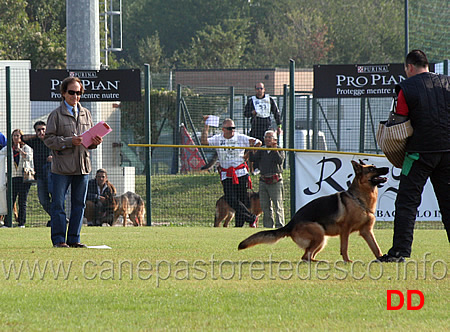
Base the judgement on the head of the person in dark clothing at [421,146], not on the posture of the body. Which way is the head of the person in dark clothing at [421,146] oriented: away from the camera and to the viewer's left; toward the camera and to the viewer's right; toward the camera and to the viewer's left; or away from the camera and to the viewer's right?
away from the camera and to the viewer's left

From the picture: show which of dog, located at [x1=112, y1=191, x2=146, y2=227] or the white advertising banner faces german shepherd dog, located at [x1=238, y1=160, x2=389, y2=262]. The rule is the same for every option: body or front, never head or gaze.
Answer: the white advertising banner

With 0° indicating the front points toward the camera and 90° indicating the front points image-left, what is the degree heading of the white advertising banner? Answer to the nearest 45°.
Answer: approximately 0°

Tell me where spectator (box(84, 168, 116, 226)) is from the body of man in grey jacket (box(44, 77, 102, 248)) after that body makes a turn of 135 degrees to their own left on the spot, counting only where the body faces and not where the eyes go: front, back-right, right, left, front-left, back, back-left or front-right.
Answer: front

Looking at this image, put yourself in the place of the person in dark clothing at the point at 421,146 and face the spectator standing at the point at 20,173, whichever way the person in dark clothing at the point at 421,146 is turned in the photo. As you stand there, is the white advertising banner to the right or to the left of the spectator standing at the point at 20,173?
right

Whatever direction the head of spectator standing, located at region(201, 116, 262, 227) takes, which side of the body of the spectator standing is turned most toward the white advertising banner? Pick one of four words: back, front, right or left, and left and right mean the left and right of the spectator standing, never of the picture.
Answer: left

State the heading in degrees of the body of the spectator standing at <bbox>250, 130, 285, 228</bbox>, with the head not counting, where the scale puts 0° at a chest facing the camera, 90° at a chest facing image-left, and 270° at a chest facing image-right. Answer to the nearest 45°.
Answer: approximately 0°

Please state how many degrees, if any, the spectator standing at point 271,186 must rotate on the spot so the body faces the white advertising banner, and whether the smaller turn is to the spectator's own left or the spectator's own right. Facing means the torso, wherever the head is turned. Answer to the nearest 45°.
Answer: approximately 90° to the spectator's own left

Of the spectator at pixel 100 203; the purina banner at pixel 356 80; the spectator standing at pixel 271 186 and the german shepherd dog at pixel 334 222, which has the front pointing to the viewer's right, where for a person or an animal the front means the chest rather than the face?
the german shepherd dog

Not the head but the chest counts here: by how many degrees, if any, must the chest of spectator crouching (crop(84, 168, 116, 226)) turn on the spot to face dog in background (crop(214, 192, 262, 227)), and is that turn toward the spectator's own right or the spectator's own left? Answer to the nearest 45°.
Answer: approximately 90° to the spectator's own left

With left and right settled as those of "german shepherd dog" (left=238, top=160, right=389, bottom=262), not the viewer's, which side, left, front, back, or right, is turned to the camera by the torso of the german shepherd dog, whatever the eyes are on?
right

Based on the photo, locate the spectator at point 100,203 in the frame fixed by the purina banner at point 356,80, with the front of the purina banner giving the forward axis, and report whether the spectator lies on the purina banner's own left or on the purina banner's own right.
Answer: on the purina banner's own right

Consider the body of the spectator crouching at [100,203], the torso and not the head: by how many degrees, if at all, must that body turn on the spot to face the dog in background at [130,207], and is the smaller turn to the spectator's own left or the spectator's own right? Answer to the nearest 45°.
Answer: approximately 90° to the spectator's own left

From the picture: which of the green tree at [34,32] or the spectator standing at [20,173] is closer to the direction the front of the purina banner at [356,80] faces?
the spectator standing
